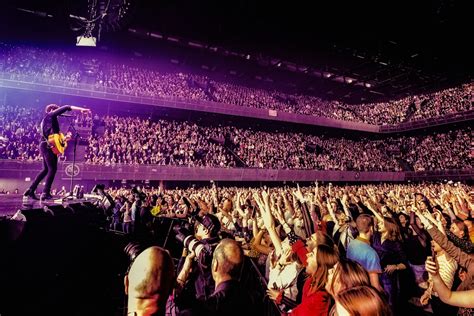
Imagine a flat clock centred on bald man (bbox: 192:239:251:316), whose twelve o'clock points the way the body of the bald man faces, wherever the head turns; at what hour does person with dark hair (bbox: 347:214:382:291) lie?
The person with dark hair is roughly at 3 o'clock from the bald man.

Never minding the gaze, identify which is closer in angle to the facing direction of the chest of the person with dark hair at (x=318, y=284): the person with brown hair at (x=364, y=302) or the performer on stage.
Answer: the performer on stage

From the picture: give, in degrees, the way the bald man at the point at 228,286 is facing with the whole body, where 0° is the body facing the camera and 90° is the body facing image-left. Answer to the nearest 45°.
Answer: approximately 135°

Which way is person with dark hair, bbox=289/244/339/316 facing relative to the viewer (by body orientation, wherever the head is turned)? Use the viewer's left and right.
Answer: facing to the left of the viewer

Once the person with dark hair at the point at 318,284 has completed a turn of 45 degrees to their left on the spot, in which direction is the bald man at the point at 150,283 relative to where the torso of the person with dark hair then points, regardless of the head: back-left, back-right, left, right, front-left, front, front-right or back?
front

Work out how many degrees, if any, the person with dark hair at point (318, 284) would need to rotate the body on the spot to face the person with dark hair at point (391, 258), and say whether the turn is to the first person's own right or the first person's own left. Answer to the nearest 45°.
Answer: approximately 135° to the first person's own right

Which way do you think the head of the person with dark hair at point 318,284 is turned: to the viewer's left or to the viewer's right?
to the viewer's left

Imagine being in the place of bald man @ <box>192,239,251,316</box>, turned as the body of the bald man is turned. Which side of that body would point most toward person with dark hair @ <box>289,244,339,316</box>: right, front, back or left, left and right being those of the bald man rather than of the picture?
right

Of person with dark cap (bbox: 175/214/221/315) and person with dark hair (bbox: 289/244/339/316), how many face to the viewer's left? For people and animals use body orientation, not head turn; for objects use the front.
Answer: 2
